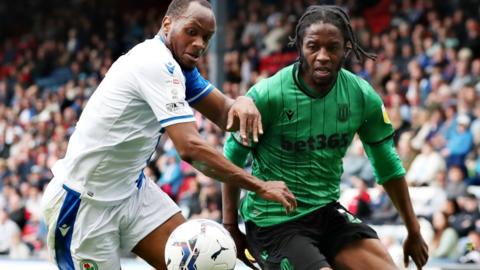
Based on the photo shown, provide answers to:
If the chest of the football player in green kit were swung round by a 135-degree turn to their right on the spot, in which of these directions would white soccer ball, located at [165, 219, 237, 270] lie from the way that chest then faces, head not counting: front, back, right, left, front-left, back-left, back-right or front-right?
left

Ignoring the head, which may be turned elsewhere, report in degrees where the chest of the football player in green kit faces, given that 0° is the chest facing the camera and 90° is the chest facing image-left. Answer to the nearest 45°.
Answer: approximately 0°

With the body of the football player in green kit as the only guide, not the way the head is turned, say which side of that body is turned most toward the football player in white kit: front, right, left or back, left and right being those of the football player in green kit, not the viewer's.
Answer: right

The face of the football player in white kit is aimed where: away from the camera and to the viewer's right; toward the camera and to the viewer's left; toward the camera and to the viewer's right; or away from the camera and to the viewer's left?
toward the camera and to the viewer's right
